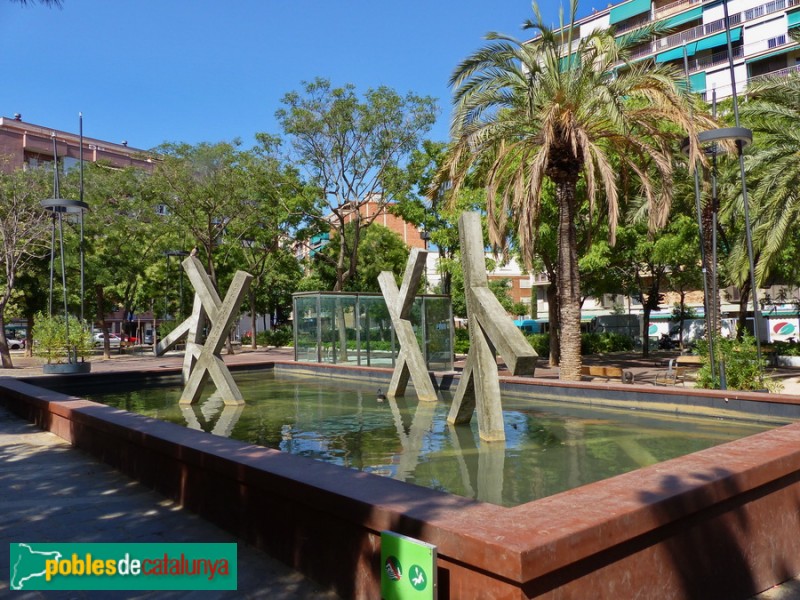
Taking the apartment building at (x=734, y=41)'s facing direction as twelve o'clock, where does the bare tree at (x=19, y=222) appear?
The bare tree is roughly at 12 o'clock from the apartment building.

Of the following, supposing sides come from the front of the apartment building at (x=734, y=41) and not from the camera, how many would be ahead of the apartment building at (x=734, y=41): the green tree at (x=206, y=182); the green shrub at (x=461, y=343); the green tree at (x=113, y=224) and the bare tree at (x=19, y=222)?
4

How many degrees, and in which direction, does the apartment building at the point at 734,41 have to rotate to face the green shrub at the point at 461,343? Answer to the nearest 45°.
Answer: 0° — it already faces it

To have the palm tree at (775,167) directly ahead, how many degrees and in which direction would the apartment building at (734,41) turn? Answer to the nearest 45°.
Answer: approximately 45° to its left

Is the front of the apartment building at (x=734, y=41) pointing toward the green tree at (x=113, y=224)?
yes

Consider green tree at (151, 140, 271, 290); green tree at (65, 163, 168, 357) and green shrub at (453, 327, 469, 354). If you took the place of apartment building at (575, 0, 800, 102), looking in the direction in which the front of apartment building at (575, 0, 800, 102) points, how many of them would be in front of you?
3

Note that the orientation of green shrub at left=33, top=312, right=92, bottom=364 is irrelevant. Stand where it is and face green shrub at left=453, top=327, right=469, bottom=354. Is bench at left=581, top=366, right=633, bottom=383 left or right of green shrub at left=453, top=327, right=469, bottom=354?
right

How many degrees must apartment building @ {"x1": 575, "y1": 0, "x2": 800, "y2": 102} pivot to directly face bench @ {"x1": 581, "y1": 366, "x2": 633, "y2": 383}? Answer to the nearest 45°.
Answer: approximately 45° to its left

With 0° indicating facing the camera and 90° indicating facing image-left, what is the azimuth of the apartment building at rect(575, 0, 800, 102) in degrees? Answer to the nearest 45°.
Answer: approximately 45°

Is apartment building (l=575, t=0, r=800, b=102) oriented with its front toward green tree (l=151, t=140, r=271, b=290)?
yes
